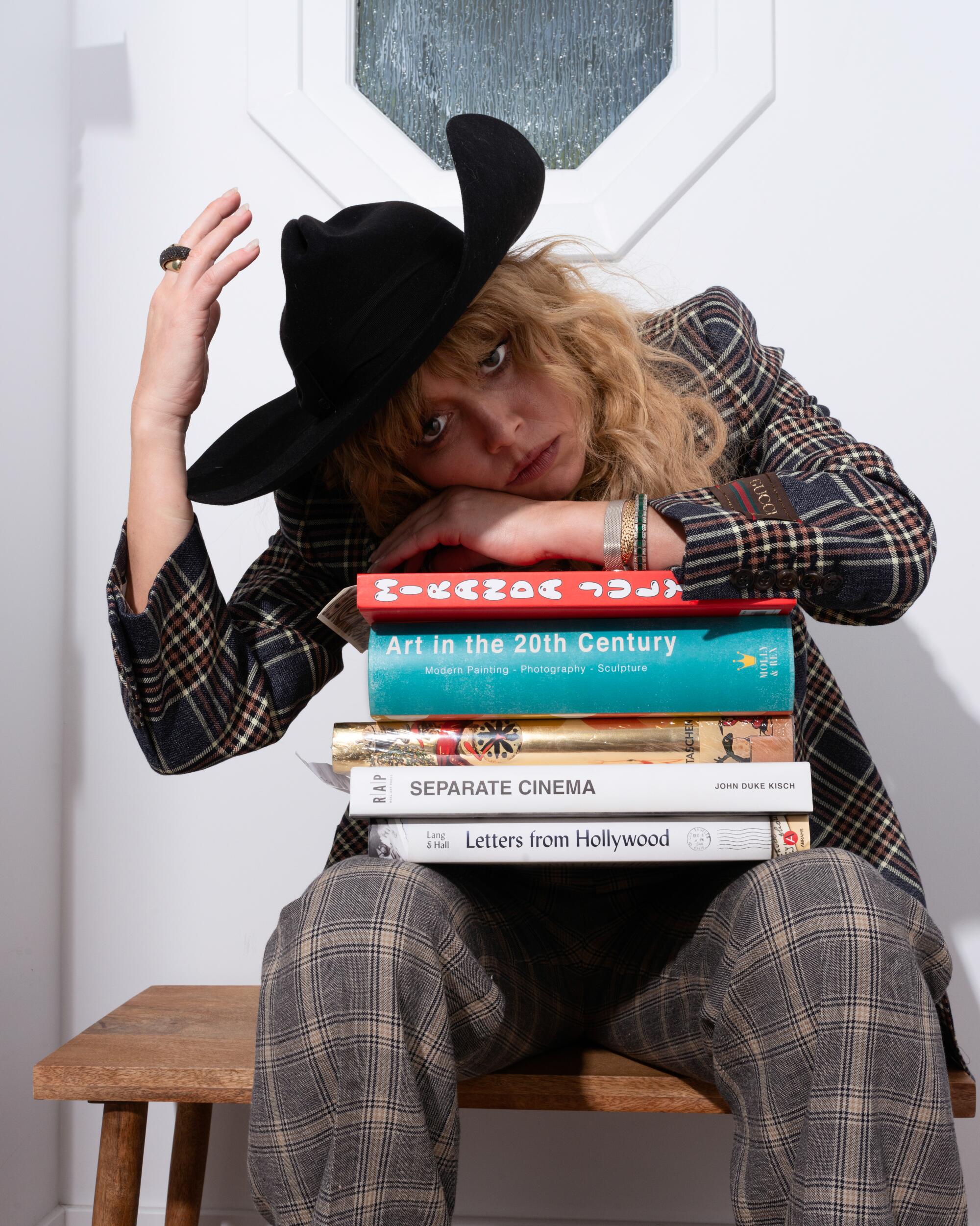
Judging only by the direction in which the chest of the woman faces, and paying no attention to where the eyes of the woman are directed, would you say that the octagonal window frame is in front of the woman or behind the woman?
behind

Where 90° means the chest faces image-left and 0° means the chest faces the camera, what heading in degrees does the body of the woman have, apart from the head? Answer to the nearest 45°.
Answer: approximately 0°
